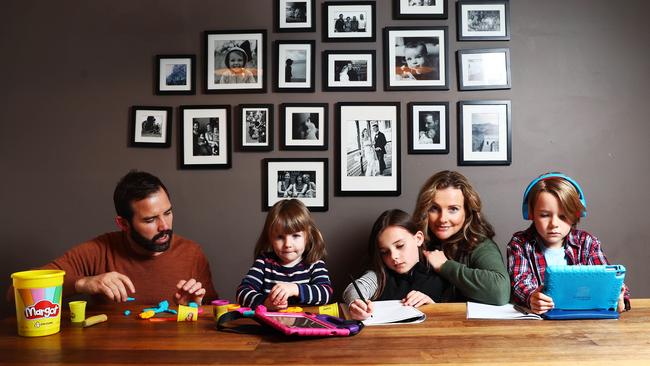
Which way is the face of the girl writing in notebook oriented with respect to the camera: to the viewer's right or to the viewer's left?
to the viewer's left

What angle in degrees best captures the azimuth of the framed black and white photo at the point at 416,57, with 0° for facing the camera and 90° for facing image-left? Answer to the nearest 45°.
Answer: approximately 0°

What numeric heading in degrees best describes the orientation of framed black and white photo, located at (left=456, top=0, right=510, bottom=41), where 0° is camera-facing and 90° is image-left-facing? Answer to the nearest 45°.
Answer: approximately 0°

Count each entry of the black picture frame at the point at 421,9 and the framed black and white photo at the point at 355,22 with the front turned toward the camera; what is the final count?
2

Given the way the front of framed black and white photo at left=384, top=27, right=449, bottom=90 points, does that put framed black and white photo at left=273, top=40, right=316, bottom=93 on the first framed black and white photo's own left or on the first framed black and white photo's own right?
on the first framed black and white photo's own right

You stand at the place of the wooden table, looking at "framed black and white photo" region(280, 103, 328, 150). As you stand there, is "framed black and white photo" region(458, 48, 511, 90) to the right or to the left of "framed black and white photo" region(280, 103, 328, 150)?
right

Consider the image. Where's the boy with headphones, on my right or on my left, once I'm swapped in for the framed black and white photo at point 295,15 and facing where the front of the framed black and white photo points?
on my left
